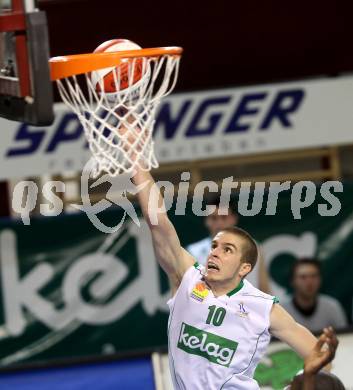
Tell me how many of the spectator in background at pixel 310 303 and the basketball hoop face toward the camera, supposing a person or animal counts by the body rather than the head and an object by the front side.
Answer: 1

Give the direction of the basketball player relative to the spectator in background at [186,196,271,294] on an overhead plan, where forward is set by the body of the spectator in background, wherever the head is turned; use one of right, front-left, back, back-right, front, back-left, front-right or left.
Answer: front

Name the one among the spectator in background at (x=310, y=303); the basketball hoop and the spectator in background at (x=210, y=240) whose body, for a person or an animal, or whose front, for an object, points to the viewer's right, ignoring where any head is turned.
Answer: the basketball hoop

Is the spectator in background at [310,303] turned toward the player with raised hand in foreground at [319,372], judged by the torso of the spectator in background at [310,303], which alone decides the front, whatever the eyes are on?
yes

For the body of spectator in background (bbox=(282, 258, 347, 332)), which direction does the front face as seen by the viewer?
toward the camera

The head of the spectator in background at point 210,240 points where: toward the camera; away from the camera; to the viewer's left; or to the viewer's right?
toward the camera

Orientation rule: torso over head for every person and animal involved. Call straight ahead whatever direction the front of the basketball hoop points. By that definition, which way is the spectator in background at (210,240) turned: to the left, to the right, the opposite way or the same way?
to the right

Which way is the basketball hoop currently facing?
to the viewer's right

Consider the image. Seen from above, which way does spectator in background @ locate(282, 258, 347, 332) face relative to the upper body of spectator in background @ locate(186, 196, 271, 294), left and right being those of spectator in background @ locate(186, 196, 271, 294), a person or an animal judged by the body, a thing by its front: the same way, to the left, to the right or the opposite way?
the same way

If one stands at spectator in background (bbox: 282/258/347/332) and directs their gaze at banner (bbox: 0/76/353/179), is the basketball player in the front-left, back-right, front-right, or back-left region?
back-left

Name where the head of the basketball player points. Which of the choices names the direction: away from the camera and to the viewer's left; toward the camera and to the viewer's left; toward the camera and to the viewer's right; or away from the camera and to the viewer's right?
toward the camera and to the viewer's left

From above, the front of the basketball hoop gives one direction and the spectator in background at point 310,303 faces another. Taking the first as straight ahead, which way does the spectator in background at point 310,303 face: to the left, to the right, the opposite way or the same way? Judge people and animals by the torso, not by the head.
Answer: to the right

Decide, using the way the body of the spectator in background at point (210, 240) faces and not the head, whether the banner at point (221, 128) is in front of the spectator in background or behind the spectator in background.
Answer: behind

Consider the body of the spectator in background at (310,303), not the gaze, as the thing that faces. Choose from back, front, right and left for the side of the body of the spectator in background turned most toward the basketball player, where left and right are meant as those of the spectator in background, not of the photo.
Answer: front

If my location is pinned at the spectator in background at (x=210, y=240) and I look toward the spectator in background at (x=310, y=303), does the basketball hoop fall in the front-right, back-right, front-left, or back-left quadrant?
back-right

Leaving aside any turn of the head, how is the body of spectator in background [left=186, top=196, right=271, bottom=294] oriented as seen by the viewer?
toward the camera

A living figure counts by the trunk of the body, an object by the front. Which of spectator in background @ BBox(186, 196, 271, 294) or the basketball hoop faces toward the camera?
the spectator in background
